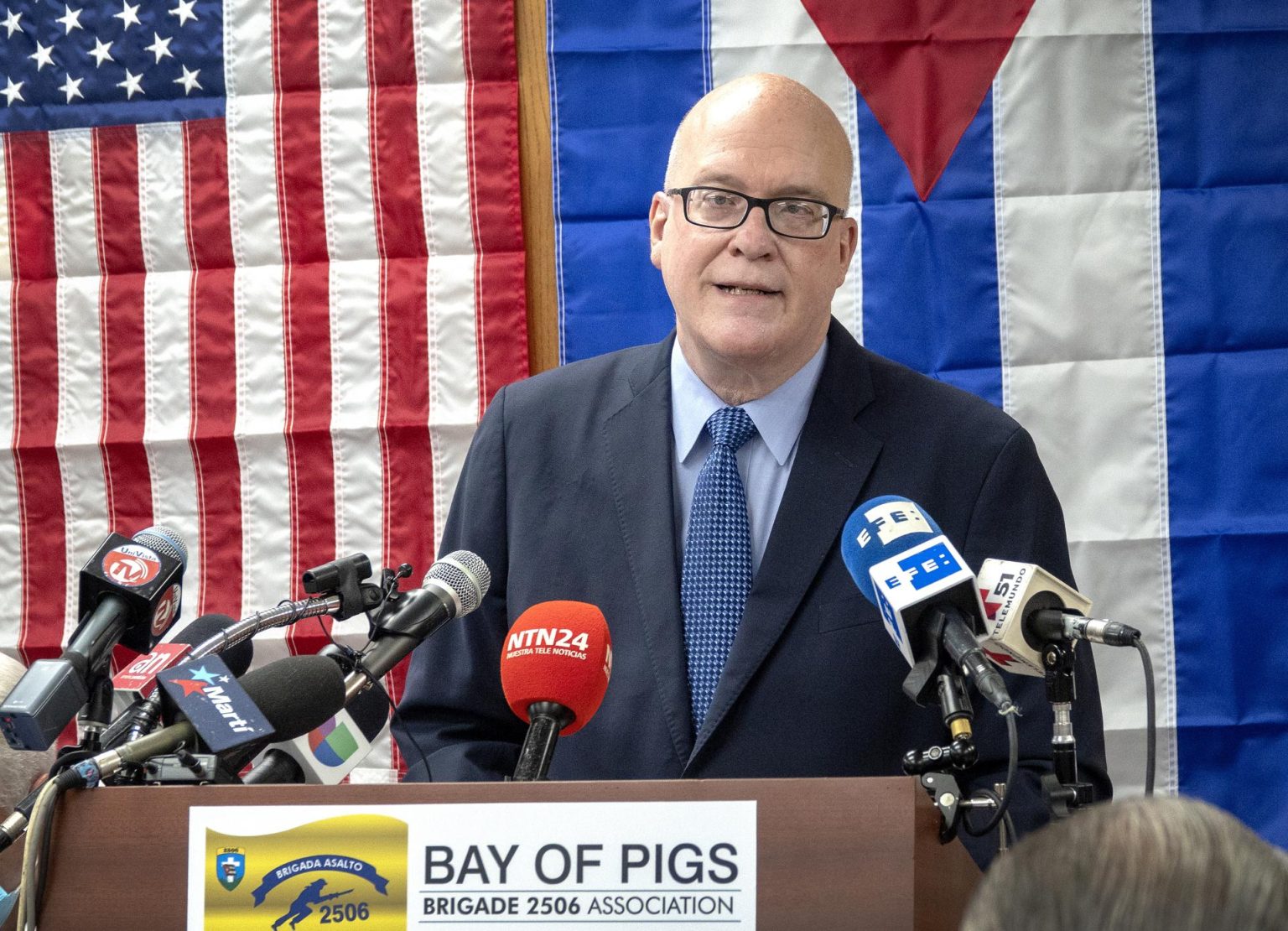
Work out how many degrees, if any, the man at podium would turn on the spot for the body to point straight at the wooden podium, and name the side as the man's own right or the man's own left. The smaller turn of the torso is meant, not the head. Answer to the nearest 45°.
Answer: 0° — they already face it

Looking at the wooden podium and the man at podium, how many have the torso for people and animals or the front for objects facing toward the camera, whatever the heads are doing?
2

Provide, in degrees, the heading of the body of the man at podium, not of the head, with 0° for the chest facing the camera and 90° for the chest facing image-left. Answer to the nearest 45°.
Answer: approximately 0°

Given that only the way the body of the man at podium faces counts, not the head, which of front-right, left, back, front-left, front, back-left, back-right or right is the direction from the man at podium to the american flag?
back-right
